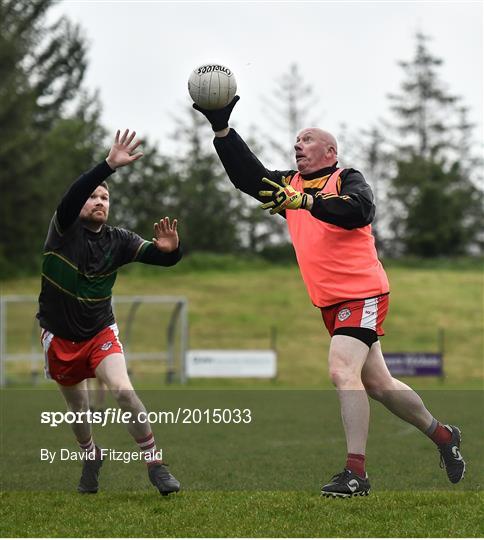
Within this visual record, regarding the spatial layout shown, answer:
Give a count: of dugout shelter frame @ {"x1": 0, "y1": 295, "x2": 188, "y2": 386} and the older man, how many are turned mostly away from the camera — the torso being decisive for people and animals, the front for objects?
0

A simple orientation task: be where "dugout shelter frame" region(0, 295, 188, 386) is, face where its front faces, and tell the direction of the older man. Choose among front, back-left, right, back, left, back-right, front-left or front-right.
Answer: front

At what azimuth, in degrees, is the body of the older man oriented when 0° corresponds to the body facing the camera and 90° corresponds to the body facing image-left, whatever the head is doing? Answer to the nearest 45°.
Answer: approximately 45°

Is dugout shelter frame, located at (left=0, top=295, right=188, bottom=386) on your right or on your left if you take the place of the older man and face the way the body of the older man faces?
on your right
